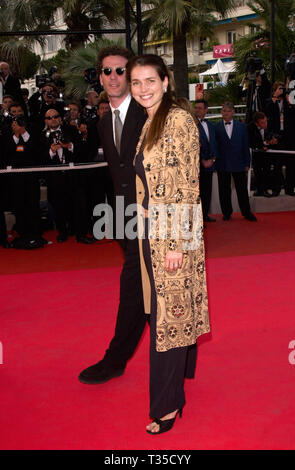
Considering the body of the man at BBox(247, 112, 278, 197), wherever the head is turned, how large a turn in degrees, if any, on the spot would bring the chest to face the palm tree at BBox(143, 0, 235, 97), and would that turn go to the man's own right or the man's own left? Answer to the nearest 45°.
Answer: approximately 135° to the man's own left

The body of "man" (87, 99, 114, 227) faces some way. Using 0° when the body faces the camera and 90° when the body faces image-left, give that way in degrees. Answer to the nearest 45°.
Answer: approximately 315°

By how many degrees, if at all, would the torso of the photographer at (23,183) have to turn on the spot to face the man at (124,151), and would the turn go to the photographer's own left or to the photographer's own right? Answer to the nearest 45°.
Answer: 0° — they already face them

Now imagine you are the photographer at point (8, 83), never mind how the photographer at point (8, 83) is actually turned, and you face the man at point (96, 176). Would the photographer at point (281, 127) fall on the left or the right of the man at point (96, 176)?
left

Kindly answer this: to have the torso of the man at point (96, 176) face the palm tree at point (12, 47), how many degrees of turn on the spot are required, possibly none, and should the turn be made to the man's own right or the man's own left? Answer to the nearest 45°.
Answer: approximately 135° to the man's own left

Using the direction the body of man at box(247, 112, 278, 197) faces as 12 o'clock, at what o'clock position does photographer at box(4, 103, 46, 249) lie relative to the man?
The photographer is roughly at 3 o'clock from the man.

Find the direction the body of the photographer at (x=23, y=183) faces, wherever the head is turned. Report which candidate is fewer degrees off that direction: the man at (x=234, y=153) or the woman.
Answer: the woman
